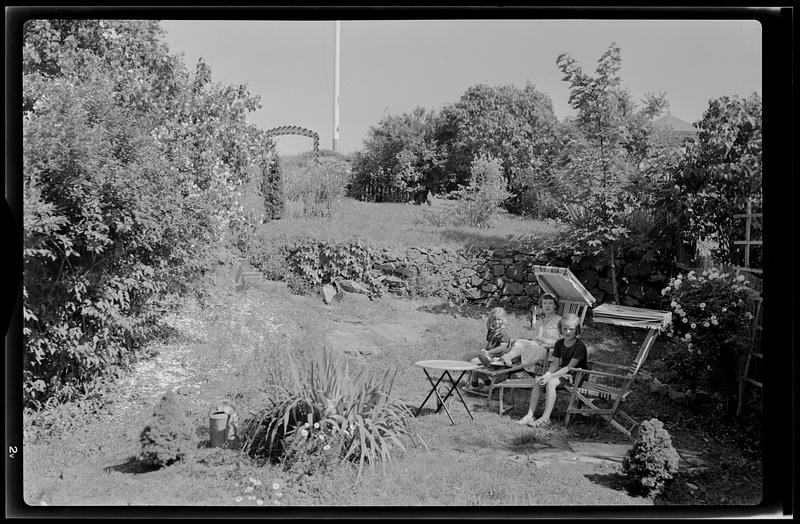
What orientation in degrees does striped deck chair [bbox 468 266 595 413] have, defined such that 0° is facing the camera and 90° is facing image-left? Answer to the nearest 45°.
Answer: approximately 45°

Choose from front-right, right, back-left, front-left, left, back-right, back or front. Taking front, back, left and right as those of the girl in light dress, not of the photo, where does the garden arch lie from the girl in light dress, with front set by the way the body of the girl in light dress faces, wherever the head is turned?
front-right
